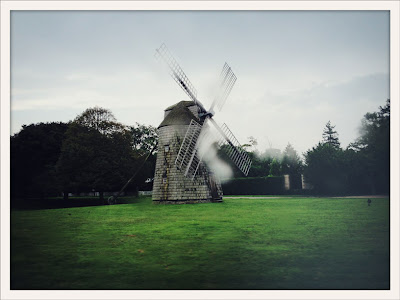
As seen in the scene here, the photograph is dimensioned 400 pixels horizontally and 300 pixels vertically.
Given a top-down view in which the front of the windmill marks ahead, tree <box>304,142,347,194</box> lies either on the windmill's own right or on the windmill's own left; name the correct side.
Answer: on the windmill's own left

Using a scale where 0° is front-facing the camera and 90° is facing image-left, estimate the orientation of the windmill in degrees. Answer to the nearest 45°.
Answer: approximately 315°

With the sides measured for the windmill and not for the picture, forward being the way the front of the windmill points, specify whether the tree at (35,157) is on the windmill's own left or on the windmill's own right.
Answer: on the windmill's own right

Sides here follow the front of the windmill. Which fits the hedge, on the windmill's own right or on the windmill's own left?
on the windmill's own left
